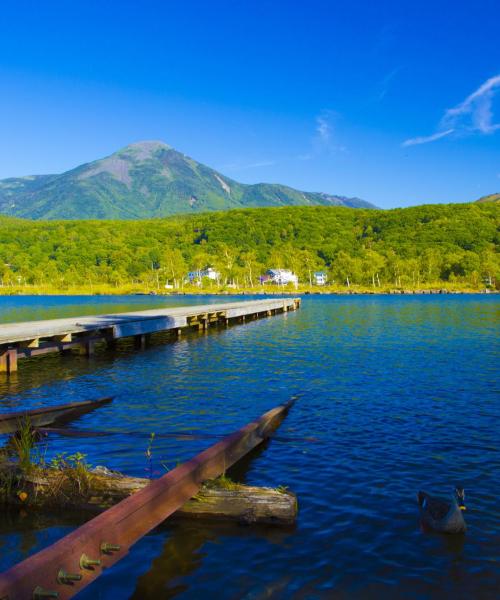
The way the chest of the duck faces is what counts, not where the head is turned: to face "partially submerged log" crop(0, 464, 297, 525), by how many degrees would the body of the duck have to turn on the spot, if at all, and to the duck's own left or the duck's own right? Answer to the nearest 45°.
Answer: approximately 135° to the duck's own right

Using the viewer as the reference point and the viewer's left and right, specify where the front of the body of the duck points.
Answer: facing the viewer and to the right of the viewer

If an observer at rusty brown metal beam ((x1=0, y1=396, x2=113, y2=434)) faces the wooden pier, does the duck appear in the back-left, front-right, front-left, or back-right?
back-right

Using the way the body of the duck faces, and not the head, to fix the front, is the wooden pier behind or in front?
behind
